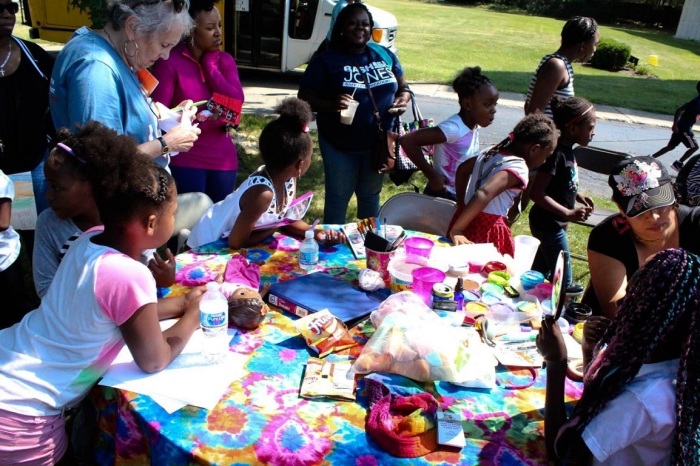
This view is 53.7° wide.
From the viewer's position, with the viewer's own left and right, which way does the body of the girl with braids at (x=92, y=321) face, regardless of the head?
facing away from the viewer and to the right of the viewer

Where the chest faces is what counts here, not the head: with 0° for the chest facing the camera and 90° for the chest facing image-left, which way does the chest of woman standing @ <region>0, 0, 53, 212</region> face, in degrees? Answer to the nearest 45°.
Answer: approximately 0°

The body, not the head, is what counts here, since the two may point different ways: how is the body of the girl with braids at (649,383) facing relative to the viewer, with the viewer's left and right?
facing away from the viewer and to the left of the viewer

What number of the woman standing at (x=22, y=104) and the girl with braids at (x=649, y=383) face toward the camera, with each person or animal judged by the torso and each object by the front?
1

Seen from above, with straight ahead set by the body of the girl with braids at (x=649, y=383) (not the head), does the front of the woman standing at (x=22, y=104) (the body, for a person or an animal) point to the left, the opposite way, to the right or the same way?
the opposite way

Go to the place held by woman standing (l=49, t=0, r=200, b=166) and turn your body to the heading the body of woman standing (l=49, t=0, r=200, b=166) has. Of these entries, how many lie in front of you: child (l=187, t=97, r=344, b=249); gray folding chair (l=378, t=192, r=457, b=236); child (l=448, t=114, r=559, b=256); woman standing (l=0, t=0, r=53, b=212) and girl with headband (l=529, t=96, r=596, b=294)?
4

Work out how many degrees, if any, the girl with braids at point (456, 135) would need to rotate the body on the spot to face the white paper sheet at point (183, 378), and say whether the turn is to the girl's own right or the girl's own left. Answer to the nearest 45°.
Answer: approximately 45° to the girl's own right

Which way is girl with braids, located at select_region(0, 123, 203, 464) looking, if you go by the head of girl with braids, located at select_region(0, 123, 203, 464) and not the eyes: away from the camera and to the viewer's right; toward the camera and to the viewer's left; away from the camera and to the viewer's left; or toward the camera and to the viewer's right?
away from the camera and to the viewer's right

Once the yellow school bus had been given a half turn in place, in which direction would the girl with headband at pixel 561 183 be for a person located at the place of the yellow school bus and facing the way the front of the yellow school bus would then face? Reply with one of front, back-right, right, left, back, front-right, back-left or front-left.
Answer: left

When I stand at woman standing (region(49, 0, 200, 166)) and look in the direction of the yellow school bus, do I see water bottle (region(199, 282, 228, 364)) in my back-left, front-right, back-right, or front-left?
back-right

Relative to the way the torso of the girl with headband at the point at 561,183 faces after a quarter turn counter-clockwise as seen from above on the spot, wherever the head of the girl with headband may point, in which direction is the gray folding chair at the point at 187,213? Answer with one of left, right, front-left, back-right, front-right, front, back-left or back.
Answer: back-left

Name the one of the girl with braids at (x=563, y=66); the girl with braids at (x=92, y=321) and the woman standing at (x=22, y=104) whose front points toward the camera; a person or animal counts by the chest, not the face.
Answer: the woman standing

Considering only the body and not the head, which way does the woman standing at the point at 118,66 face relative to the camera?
to the viewer's right

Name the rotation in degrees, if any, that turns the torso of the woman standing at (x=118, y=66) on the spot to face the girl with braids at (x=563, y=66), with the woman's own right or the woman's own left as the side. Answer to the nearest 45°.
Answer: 0° — they already face them

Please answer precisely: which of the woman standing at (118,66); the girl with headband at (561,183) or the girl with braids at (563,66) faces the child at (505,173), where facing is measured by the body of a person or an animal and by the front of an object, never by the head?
the woman standing

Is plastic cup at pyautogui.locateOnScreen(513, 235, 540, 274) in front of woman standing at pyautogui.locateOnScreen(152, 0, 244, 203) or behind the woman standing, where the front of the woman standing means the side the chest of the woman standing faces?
in front
